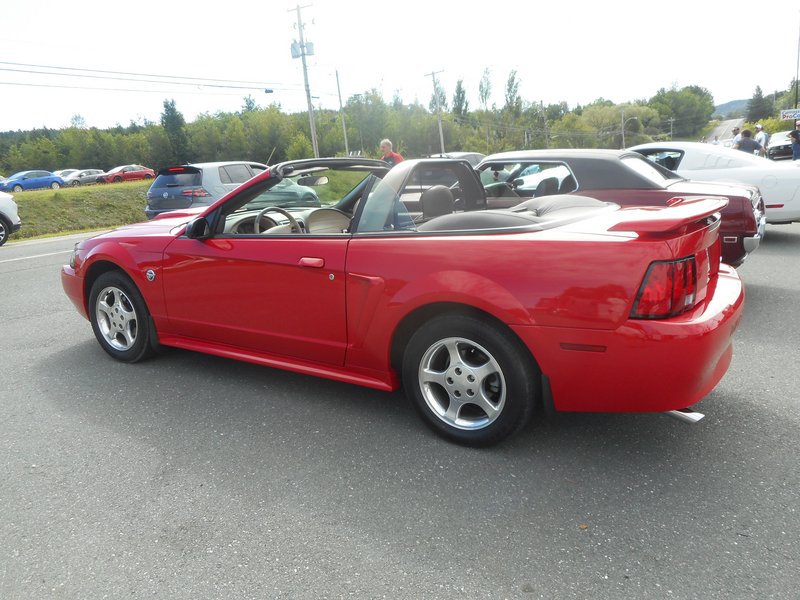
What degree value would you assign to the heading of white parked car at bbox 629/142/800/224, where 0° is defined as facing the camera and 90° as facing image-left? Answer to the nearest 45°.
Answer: approximately 90°

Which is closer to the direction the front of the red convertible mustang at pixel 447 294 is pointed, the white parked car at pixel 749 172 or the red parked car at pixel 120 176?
the red parked car

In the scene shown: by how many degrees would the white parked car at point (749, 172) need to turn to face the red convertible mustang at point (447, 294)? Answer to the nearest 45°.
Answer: approximately 90° to its left

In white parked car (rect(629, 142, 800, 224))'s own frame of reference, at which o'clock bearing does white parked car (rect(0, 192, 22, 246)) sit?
white parked car (rect(0, 192, 22, 246)) is roughly at 12 o'clock from white parked car (rect(629, 142, 800, 224)).

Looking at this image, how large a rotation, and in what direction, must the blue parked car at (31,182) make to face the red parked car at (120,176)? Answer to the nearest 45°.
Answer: approximately 180°

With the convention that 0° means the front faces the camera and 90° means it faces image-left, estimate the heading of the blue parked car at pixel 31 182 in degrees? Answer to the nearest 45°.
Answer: approximately 45°

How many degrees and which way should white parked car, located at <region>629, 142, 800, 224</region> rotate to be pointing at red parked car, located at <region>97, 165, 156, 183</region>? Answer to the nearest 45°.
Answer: approximately 45° to its right

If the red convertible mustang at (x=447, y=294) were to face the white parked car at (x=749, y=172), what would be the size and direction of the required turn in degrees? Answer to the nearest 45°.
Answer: approximately 90° to its right

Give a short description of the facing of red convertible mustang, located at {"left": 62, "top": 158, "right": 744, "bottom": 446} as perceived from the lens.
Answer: facing away from the viewer and to the left of the viewer

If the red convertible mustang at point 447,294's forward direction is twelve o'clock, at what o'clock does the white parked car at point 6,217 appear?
The white parked car is roughly at 12 o'clock from the red convertible mustang.
